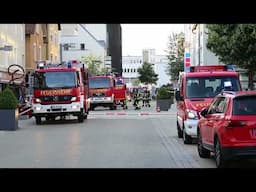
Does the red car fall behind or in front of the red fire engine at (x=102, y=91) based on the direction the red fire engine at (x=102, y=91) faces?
in front

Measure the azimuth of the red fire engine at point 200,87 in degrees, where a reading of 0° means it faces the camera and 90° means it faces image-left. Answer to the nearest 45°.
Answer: approximately 0°

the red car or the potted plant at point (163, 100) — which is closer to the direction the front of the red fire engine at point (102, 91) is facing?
the red car

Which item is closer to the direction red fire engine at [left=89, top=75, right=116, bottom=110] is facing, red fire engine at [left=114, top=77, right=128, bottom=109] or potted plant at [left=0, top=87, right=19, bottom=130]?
the potted plant

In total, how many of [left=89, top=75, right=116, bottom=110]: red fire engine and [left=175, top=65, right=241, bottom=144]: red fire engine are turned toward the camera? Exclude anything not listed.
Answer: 2

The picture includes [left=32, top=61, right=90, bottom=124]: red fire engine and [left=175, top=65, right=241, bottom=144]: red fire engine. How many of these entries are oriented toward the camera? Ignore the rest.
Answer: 2

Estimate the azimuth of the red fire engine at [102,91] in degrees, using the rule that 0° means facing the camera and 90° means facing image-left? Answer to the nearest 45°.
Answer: approximately 0°

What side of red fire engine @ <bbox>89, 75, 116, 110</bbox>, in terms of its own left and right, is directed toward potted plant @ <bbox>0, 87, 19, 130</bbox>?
front

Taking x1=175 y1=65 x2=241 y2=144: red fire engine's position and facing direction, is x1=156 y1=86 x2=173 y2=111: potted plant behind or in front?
behind

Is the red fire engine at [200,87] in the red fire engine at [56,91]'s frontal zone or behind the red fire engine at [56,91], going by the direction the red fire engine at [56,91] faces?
frontal zone

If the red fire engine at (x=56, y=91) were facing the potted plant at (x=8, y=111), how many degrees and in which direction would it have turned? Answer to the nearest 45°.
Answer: approximately 45° to its right

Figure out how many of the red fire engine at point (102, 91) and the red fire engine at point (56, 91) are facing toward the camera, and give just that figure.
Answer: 2
